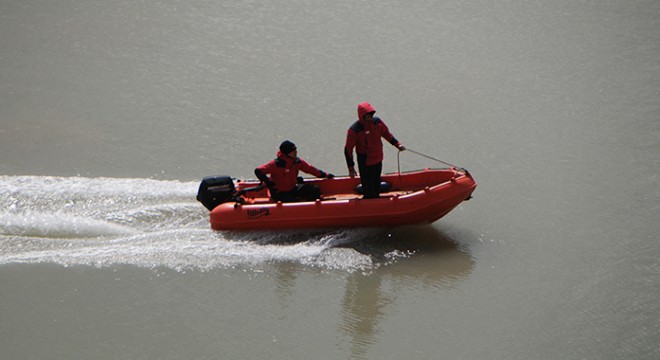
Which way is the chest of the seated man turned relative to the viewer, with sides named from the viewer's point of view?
facing the viewer and to the right of the viewer

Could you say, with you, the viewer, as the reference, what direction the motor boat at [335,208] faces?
facing to the right of the viewer

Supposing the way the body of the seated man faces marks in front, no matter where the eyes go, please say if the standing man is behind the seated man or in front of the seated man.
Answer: in front

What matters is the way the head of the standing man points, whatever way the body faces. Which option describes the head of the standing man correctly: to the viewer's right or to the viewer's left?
to the viewer's right
